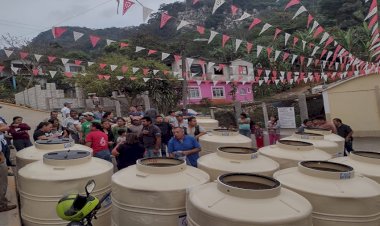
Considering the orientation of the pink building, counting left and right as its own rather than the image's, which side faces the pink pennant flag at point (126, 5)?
front

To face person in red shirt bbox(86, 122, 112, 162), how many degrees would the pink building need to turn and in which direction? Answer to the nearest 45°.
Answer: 0° — it already faces them

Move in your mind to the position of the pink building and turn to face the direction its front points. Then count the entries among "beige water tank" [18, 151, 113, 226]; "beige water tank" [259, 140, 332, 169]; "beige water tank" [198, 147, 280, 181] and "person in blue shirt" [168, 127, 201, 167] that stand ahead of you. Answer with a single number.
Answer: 4

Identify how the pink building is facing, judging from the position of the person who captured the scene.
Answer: facing the viewer

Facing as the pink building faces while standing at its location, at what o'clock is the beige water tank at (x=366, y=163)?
The beige water tank is roughly at 12 o'clock from the pink building.

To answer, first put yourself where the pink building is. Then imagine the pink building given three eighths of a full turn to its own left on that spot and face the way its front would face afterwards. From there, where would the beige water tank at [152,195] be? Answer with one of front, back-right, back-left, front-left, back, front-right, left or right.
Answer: back-right

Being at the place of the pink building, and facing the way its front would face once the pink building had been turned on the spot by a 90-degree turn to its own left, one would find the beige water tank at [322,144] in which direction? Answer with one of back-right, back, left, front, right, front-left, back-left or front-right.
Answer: right

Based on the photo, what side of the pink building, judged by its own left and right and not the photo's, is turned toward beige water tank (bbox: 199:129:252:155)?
front

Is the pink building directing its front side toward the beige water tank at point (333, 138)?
yes

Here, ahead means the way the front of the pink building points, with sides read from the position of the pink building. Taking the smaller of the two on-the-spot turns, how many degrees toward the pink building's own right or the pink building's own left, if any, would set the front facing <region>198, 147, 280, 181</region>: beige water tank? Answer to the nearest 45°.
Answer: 0° — it already faces it

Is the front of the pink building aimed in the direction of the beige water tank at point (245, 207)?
yes

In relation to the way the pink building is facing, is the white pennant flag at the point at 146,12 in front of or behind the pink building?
in front

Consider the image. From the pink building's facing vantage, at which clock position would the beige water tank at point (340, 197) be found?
The beige water tank is roughly at 12 o'clock from the pink building.

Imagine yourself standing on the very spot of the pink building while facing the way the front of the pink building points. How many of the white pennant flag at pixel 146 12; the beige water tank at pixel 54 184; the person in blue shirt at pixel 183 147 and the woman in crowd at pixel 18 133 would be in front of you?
4

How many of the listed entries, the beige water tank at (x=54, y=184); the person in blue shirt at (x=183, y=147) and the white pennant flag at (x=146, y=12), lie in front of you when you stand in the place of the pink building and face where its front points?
3

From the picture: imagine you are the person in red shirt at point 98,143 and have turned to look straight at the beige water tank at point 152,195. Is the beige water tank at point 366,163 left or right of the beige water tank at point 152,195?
left

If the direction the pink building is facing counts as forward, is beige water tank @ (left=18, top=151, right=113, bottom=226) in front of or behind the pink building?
in front
